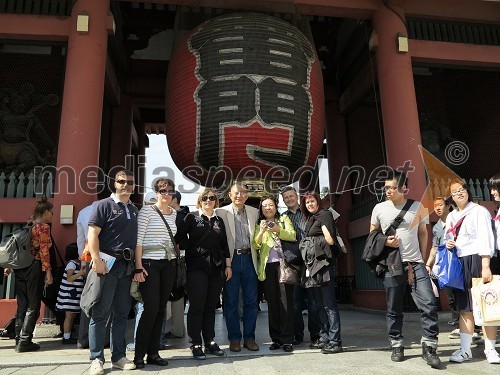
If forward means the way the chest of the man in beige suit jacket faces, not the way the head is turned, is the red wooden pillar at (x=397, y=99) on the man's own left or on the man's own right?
on the man's own left

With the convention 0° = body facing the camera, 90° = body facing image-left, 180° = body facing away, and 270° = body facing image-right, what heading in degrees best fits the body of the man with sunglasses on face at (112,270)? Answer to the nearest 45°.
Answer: approximately 315°

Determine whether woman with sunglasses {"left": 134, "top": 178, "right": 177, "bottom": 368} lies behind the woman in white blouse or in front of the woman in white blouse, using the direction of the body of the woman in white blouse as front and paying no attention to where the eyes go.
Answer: in front

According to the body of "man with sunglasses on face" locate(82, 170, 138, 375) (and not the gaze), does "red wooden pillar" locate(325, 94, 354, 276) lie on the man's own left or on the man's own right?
on the man's own left

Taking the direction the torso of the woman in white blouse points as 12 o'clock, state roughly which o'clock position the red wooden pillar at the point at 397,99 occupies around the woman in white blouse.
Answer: The red wooden pillar is roughly at 4 o'clock from the woman in white blouse.

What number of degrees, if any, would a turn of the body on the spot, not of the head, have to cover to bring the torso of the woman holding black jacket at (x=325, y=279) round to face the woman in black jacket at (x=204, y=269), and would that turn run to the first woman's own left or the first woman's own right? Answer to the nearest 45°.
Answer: approximately 45° to the first woman's own right

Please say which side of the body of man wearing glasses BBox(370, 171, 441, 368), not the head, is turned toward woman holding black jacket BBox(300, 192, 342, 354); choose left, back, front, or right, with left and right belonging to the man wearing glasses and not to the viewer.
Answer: right

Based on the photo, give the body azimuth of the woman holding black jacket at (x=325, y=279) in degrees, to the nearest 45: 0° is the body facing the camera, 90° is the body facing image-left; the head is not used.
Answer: approximately 45°

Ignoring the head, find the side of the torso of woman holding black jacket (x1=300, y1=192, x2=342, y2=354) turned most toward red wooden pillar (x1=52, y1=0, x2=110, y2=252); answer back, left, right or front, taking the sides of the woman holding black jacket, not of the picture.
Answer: right

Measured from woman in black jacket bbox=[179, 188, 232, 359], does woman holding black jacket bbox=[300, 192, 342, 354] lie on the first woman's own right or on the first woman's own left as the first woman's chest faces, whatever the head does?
on the first woman's own left

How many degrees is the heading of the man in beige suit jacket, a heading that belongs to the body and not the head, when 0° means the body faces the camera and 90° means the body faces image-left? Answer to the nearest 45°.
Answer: approximately 0°
